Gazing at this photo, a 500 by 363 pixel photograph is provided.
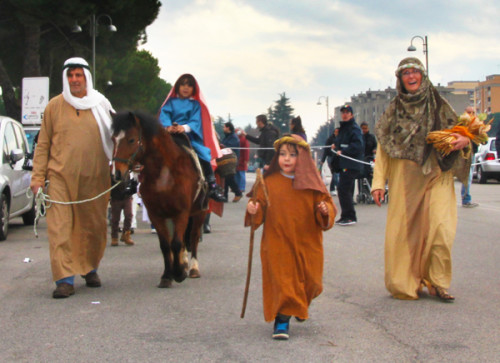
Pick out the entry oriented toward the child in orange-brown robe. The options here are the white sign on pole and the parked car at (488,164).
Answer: the white sign on pole

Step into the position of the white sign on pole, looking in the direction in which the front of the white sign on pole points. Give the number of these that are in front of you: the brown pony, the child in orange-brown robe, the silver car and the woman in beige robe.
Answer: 4

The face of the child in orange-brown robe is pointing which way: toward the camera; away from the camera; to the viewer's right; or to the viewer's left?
toward the camera

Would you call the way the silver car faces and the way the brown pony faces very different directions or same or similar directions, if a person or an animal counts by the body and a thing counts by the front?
same or similar directions

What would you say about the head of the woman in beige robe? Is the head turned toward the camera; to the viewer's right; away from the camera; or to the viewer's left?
toward the camera

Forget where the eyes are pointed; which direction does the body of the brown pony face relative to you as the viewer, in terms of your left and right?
facing the viewer and to the left of the viewer

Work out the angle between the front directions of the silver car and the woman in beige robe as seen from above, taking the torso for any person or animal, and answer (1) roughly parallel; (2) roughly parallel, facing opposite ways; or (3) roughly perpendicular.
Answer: roughly parallel

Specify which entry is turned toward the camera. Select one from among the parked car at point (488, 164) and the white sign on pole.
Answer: the white sign on pole

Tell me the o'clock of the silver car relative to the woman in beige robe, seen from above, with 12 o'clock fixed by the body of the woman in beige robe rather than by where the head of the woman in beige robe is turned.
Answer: The silver car is roughly at 4 o'clock from the woman in beige robe.

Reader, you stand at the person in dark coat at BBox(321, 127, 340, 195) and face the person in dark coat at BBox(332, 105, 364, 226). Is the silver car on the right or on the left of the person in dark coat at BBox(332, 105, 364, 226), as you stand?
right

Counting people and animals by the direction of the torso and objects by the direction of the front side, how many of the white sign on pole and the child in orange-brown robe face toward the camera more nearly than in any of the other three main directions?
2
